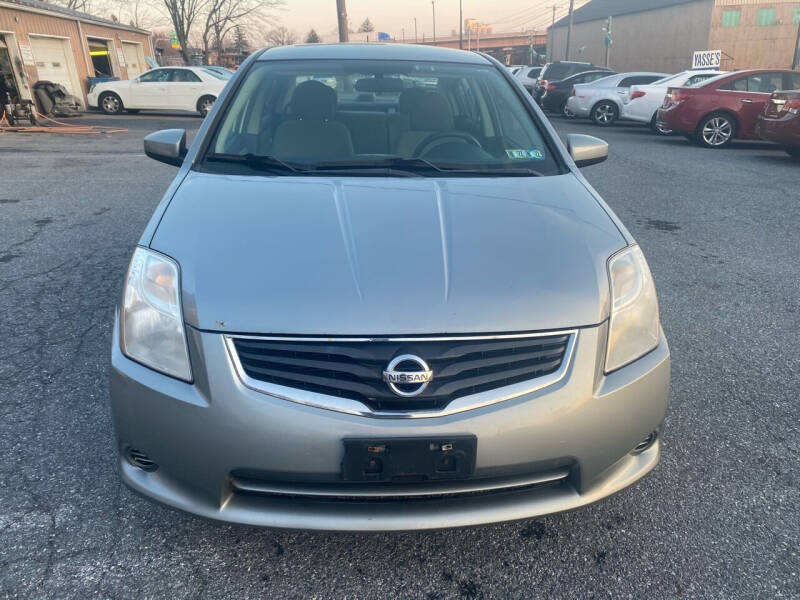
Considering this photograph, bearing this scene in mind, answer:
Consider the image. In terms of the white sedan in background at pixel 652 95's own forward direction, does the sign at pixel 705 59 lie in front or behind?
in front

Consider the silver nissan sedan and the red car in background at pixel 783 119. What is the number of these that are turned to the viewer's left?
0

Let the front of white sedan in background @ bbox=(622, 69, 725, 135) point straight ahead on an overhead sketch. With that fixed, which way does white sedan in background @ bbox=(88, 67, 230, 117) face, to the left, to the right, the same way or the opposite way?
the opposite way

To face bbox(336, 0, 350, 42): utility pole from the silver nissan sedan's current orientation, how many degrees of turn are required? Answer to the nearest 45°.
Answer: approximately 180°

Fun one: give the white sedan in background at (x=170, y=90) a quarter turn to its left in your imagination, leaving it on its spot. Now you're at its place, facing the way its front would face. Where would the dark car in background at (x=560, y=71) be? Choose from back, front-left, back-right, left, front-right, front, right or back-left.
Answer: left

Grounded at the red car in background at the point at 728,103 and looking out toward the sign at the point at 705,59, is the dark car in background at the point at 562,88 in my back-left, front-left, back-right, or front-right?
front-left

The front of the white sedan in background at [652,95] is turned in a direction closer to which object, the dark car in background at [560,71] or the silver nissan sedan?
the dark car in background

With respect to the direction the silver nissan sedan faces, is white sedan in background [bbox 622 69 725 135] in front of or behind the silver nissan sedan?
behind

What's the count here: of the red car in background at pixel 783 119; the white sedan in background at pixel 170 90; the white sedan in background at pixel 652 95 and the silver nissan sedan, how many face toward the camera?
1

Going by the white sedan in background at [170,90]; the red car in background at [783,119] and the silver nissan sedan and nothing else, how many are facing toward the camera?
1

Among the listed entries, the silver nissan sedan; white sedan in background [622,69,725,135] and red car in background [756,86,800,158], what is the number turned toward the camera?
1

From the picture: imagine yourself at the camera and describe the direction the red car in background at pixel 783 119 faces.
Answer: facing away from the viewer and to the right of the viewer

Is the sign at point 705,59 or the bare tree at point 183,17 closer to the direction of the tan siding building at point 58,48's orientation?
the sign

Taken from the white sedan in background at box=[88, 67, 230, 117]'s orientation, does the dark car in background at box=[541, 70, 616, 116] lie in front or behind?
behind

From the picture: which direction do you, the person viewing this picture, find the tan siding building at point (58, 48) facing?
facing the viewer and to the right of the viewer

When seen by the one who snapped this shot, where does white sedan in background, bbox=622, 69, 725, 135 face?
facing away from the viewer and to the right of the viewer

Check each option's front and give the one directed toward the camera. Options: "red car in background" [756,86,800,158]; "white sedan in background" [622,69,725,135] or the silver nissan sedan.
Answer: the silver nissan sedan

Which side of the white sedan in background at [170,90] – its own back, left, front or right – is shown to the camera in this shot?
left

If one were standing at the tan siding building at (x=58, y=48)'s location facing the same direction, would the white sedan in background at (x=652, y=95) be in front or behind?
in front

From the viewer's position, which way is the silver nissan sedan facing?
facing the viewer

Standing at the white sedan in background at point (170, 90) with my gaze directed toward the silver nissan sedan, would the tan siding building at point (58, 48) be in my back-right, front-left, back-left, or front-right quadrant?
back-right
